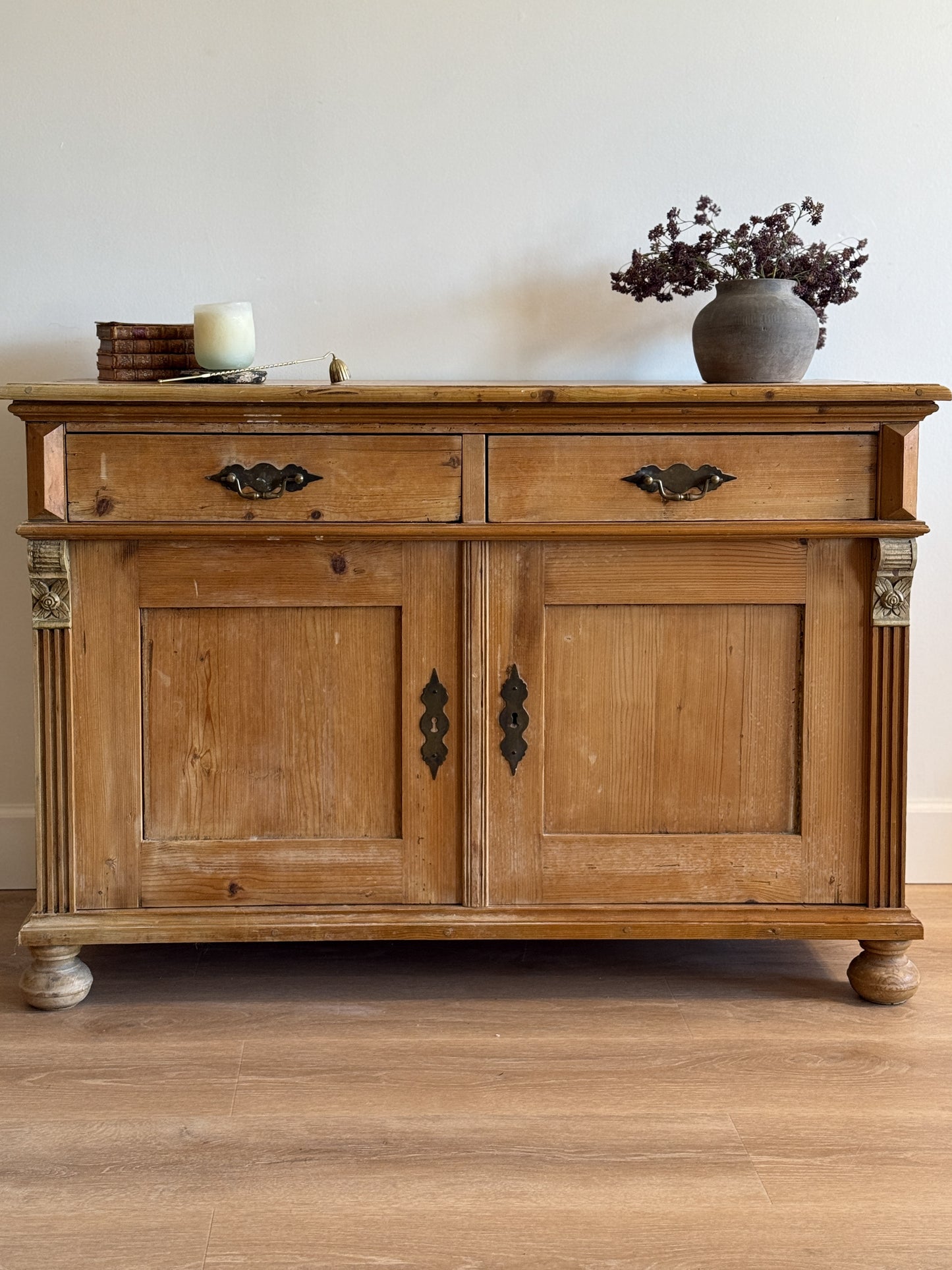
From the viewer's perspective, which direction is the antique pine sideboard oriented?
toward the camera
